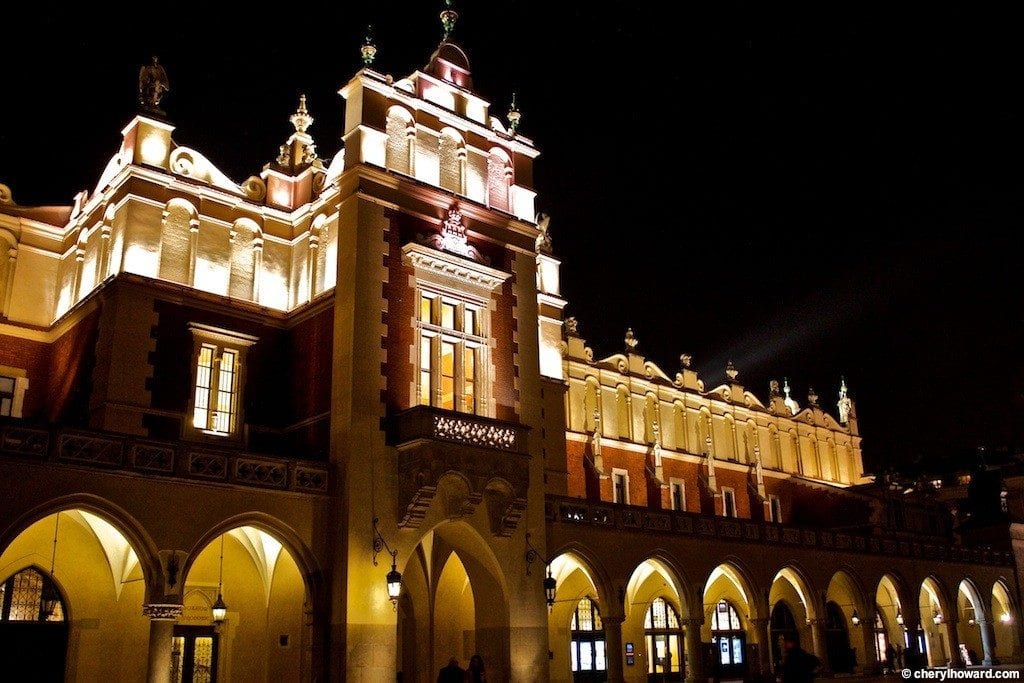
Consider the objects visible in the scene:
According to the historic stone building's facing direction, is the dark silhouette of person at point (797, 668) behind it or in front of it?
in front
